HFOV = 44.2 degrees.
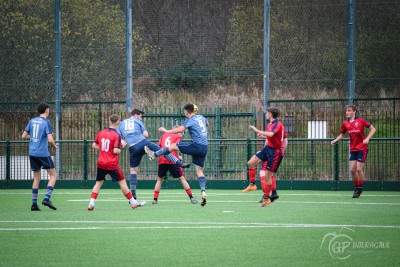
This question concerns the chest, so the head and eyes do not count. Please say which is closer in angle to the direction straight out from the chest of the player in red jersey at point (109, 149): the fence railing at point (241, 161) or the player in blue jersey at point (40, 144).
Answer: the fence railing

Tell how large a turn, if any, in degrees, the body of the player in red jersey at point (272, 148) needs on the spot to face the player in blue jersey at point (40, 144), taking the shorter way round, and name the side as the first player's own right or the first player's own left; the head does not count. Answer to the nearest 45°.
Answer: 0° — they already face them

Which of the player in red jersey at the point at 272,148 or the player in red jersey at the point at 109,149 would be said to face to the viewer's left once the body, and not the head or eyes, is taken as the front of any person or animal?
the player in red jersey at the point at 272,148

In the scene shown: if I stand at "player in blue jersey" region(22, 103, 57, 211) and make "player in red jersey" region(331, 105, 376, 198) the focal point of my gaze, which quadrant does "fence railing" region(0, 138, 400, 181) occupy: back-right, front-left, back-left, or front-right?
front-left

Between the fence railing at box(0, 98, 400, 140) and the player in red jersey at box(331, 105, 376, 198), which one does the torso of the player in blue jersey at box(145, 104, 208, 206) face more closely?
the fence railing

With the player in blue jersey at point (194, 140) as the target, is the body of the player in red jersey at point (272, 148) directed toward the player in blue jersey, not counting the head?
yes

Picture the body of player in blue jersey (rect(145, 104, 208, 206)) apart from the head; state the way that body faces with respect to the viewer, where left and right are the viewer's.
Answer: facing away from the viewer and to the left of the viewer

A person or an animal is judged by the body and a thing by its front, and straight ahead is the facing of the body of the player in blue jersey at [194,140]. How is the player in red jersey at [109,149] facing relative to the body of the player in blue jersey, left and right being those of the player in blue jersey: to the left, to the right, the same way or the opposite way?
to the right

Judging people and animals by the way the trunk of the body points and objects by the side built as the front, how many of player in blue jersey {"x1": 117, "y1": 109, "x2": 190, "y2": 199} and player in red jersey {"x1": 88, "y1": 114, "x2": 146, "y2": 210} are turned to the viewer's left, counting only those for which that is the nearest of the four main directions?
0

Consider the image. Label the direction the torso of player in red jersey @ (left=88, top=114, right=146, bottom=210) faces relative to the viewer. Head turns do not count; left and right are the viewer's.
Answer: facing away from the viewer and to the right of the viewer

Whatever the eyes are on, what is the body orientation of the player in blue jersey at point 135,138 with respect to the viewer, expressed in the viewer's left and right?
facing away from the viewer and to the right of the viewer

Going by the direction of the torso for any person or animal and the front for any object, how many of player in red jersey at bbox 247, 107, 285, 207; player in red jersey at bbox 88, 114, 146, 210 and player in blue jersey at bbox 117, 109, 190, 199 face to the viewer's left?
1

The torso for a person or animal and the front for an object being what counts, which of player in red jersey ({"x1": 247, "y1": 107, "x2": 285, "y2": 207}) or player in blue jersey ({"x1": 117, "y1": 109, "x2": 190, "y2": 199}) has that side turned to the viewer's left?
the player in red jersey

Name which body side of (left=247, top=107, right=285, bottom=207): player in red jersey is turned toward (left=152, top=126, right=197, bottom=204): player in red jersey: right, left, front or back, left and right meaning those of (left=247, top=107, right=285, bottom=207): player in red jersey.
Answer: front

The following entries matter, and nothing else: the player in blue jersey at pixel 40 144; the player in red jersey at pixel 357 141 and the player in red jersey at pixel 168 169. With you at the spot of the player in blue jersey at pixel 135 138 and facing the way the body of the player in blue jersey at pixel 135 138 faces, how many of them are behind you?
1

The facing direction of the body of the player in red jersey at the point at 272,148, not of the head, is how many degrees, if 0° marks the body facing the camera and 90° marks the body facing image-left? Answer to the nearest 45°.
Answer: approximately 90°

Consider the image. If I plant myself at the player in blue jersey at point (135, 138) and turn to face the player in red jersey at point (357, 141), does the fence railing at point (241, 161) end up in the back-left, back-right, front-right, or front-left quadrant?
front-left
